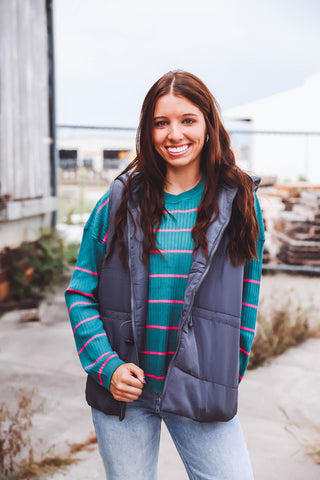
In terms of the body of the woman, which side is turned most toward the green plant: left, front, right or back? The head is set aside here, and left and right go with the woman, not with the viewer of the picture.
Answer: back

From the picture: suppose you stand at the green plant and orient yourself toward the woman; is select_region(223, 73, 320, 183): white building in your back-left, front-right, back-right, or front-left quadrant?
back-left

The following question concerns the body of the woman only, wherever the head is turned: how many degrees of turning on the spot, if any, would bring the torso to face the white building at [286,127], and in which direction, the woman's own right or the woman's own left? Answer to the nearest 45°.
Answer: approximately 180°

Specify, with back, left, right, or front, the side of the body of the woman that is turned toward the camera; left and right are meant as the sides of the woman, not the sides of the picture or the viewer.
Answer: front
